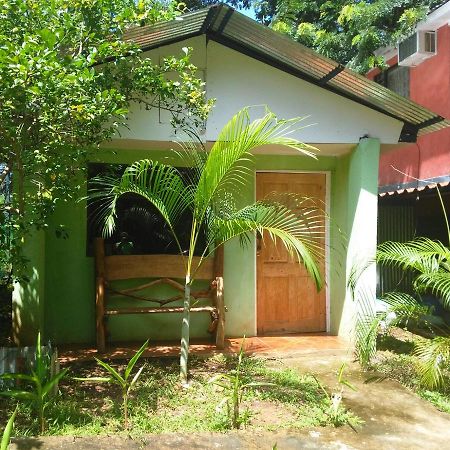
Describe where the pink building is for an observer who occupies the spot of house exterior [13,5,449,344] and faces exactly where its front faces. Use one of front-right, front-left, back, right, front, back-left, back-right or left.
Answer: back-left

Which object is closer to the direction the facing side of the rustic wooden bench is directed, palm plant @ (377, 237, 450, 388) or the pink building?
the palm plant

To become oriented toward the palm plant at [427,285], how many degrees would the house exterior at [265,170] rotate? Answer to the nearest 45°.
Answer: approximately 45° to its left

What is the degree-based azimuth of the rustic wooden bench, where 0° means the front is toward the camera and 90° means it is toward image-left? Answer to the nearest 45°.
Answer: approximately 0°

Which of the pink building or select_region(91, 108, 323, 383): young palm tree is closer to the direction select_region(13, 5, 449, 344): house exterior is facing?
the young palm tree

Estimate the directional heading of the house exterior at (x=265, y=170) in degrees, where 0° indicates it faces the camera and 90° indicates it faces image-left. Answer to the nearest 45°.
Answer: approximately 0°

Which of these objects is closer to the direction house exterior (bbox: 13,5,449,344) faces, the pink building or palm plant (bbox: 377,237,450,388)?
the palm plant

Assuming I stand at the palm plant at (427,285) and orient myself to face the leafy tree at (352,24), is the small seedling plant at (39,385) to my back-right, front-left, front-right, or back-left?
back-left

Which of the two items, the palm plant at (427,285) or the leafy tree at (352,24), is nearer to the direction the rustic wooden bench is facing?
the palm plant

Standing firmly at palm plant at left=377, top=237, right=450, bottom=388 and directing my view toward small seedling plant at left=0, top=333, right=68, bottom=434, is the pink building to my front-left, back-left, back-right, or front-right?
back-right
